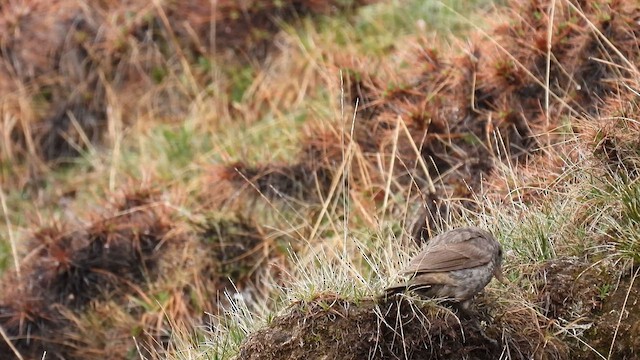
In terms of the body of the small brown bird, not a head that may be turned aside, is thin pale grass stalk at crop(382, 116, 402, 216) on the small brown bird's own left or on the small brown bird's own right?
on the small brown bird's own left

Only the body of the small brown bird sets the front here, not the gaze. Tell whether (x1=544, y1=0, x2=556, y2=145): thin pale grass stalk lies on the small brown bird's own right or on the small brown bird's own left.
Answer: on the small brown bird's own left

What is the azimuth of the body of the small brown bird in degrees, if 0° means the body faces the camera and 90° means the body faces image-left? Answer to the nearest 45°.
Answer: approximately 270°

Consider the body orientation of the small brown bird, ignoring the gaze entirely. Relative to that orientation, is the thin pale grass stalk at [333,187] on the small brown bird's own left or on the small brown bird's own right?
on the small brown bird's own left

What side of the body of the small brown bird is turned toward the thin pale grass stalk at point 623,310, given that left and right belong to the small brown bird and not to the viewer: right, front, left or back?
front

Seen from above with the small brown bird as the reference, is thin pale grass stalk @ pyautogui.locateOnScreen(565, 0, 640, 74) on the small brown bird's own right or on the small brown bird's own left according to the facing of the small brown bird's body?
on the small brown bird's own left
